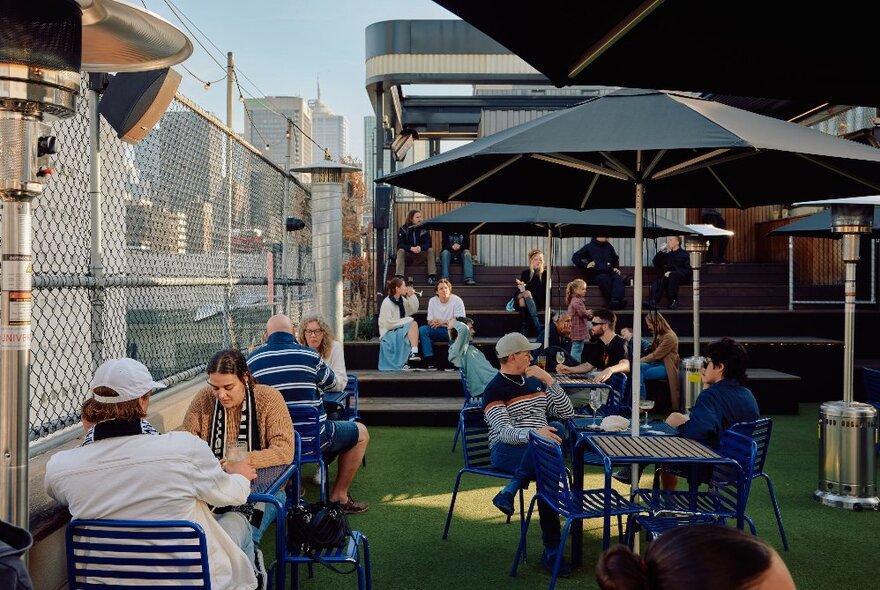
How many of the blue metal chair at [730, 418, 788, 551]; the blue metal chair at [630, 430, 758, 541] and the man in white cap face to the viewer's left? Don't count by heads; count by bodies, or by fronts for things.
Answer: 2

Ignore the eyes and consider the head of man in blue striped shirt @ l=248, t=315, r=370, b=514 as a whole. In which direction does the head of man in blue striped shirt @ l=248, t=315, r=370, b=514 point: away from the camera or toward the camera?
away from the camera

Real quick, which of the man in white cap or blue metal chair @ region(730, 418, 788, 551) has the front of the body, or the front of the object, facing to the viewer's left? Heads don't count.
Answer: the blue metal chair

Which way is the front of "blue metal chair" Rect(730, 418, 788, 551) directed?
to the viewer's left

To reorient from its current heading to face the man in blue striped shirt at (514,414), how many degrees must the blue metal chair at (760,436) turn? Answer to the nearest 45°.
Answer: approximately 45° to its left
